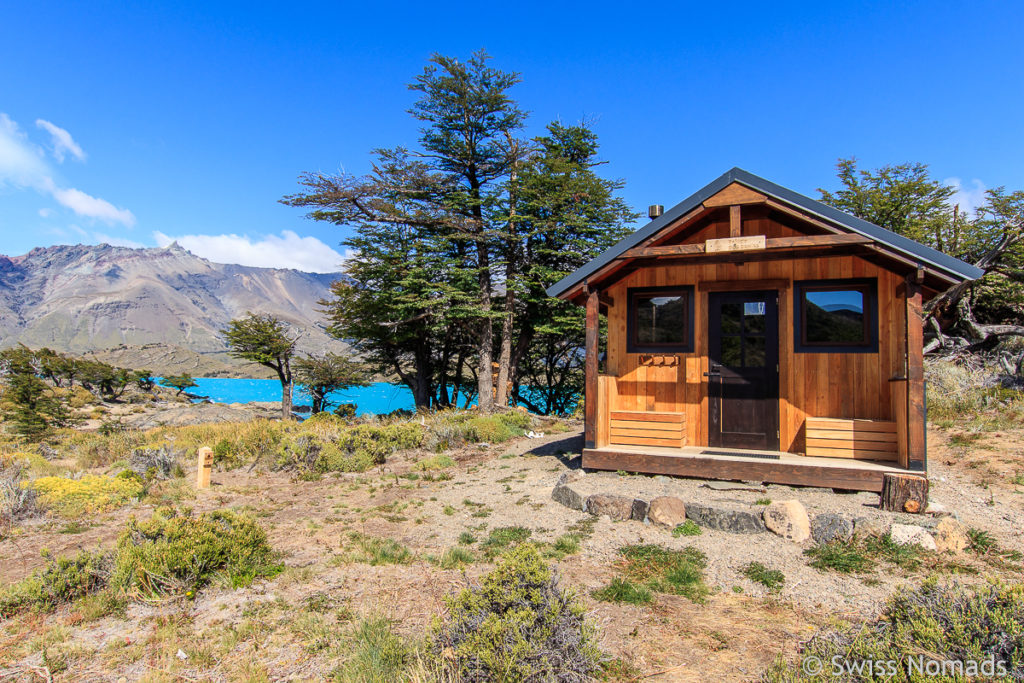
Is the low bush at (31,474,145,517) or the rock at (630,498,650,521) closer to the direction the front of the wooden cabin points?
the rock

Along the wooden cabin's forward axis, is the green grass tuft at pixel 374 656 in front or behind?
in front

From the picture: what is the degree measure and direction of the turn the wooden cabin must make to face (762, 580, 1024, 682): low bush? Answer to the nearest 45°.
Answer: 0° — it already faces it

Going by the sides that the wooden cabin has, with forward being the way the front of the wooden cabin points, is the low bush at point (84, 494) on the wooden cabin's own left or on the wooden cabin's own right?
on the wooden cabin's own right

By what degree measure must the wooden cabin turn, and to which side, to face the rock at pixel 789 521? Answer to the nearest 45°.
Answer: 0° — it already faces it

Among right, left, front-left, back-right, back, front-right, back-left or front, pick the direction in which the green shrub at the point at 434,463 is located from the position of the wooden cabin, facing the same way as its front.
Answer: right

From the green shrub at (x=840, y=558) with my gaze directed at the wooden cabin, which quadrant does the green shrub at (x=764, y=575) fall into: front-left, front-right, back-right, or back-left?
back-left

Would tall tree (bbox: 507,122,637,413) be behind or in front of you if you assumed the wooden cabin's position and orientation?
behind

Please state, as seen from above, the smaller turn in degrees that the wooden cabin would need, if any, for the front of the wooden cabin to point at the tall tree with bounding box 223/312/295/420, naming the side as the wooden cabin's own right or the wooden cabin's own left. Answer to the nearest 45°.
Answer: approximately 135° to the wooden cabin's own right

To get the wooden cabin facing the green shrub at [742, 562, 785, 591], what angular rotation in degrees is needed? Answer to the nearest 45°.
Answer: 0° — it already faces it

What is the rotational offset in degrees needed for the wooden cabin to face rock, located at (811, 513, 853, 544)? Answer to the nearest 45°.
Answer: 0° — it already faces it

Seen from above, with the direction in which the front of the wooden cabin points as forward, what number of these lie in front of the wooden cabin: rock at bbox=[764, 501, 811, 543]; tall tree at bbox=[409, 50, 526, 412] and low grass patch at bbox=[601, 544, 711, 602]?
2

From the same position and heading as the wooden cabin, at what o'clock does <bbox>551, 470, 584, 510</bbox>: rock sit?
The rock is roughly at 2 o'clock from the wooden cabin.

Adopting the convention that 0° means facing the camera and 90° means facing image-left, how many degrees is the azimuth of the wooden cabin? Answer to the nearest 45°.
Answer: approximately 0°
